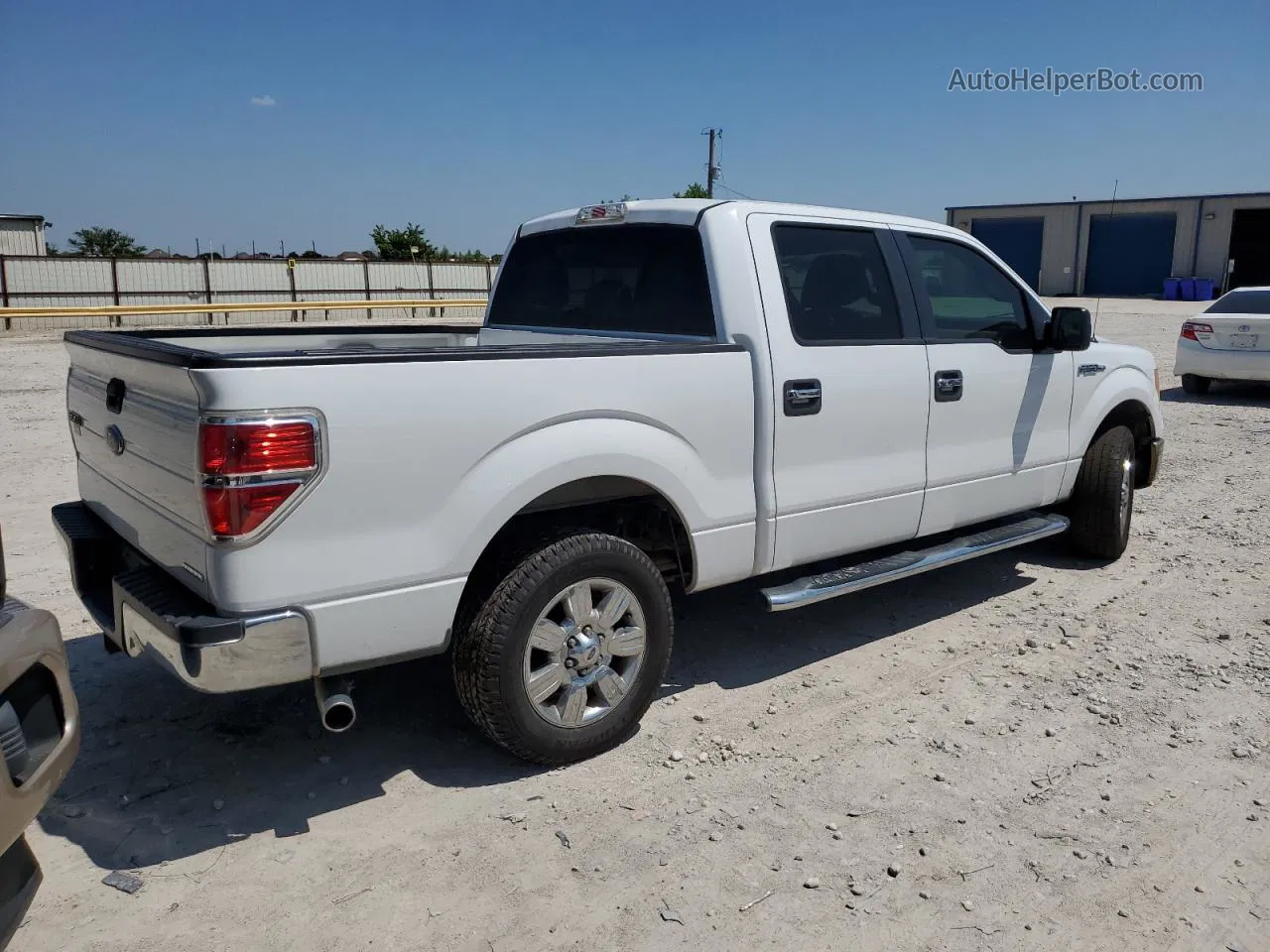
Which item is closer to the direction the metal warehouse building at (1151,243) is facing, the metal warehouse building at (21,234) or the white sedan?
the white sedan

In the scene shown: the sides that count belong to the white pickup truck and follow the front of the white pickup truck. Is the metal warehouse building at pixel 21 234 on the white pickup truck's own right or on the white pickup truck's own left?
on the white pickup truck's own left

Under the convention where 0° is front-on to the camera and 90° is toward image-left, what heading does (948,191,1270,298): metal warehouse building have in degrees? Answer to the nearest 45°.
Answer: approximately 0°

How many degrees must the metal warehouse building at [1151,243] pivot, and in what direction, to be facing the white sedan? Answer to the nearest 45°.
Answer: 0° — it already faces it

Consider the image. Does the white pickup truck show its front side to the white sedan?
yes

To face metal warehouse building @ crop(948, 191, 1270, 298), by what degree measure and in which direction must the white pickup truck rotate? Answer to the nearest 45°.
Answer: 0° — it already faces it

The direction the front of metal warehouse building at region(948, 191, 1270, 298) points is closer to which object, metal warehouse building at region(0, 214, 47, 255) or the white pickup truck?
the white pickup truck

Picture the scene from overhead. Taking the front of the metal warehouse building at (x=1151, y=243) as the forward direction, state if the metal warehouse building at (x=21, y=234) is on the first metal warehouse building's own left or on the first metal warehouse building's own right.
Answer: on the first metal warehouse building's own right

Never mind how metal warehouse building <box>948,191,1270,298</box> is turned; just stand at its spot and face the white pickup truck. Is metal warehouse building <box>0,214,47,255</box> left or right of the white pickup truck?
right

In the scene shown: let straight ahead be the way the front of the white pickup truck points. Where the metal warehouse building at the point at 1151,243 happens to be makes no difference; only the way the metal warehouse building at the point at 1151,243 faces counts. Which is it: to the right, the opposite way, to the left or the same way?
the opposite way

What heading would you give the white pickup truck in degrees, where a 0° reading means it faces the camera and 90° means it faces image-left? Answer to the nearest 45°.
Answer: approximately 225°

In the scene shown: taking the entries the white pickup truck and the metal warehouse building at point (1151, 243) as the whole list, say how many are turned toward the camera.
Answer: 1
